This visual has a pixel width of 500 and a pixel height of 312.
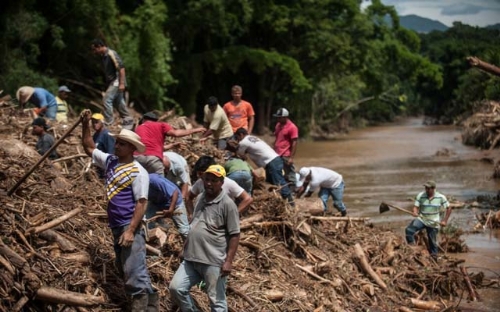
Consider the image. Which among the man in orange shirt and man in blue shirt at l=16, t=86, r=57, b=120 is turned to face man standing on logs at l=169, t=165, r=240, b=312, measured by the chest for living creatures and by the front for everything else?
the man in orange shirt

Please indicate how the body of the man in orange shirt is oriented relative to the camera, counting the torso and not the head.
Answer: toward the camera

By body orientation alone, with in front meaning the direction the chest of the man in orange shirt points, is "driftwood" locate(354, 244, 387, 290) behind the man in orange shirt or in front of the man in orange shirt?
in front

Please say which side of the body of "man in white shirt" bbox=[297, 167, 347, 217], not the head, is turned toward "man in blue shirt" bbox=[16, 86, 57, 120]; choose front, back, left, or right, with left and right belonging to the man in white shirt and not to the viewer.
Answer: front

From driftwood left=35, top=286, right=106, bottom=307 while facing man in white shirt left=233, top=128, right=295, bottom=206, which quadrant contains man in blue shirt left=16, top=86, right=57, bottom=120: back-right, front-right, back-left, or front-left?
front-left

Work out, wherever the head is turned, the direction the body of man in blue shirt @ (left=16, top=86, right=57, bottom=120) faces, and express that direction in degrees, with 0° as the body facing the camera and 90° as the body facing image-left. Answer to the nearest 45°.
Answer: approximately 90°

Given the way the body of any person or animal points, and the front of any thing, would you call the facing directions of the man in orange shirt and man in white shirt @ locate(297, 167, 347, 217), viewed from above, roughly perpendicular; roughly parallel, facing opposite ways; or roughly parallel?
roughly perpendicular

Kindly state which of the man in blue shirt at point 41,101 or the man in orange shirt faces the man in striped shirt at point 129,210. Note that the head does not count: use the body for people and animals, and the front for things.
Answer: the man in orange shirt

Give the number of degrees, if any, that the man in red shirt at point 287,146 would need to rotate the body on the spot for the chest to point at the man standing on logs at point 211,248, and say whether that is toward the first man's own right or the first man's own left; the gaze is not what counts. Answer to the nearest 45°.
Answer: approximately 45° to the first man's own left

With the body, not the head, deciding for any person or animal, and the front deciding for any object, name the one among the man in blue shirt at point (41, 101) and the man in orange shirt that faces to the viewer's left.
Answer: the man in blue shirt

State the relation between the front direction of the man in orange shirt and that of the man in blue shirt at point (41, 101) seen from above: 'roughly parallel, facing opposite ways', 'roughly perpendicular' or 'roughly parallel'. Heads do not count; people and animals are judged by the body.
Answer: roughly perpendicular

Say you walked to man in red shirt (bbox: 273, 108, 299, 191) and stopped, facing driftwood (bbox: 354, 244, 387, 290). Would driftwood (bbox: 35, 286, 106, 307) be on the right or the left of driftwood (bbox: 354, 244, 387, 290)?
right

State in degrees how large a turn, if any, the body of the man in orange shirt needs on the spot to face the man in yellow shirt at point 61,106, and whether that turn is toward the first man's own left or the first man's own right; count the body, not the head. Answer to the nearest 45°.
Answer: approximately 90° to the first man's own right

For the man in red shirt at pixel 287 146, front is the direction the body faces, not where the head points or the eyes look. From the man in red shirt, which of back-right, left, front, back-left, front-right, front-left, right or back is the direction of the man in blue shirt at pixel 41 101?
front-right

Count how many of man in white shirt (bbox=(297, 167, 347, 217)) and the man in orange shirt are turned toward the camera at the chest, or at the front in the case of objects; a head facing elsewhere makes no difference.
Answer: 1

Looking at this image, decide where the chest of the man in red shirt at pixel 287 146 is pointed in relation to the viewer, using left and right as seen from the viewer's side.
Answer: facing the viewer and to the left of the viewer

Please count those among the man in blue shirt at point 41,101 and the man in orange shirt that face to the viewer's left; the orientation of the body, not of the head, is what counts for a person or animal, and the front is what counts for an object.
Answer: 1

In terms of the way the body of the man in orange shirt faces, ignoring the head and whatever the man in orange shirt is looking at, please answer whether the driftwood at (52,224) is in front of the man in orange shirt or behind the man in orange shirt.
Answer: in front
